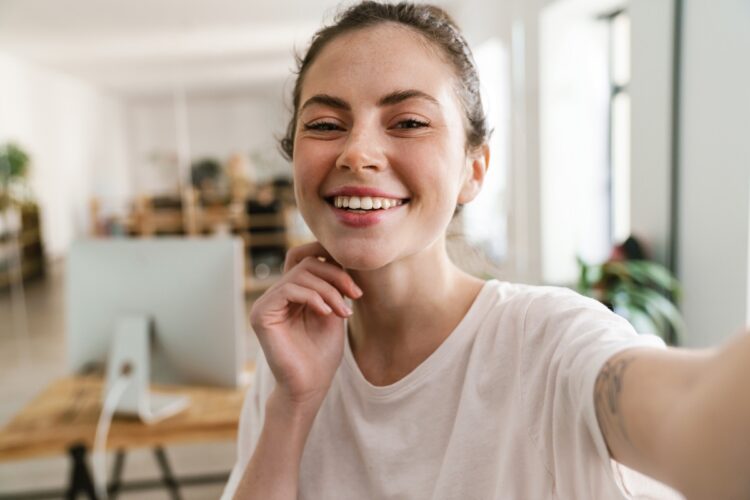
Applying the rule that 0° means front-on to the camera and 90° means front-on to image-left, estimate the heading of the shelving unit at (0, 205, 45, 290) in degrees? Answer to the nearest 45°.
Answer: approximately 315°

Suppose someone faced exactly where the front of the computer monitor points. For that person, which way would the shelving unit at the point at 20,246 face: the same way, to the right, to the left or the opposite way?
to the right

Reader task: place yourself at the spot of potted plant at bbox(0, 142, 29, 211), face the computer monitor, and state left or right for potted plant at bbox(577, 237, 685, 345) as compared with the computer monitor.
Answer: left

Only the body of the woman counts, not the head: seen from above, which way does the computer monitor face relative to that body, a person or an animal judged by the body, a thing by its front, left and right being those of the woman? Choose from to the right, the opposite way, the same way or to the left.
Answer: the opposite way

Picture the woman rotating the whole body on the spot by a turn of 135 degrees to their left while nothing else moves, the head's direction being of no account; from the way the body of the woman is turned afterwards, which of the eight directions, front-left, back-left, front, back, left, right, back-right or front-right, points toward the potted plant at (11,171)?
left

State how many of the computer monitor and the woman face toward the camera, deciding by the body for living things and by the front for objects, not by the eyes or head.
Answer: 1

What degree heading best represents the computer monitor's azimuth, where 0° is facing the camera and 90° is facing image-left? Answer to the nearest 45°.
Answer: approximately 225°

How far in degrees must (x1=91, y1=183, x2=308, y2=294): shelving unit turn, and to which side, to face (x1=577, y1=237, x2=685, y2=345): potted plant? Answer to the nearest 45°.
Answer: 0° — it already faces it

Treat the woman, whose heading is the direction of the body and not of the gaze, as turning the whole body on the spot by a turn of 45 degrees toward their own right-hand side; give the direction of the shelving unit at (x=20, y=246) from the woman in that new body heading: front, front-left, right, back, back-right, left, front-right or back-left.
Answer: right

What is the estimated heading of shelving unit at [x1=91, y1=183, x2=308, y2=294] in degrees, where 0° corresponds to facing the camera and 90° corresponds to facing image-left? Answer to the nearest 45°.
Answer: approximately 0°

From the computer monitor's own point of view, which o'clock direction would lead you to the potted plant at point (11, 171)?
The potted plant is roughly at 10 o'clock from the computer monitor.
